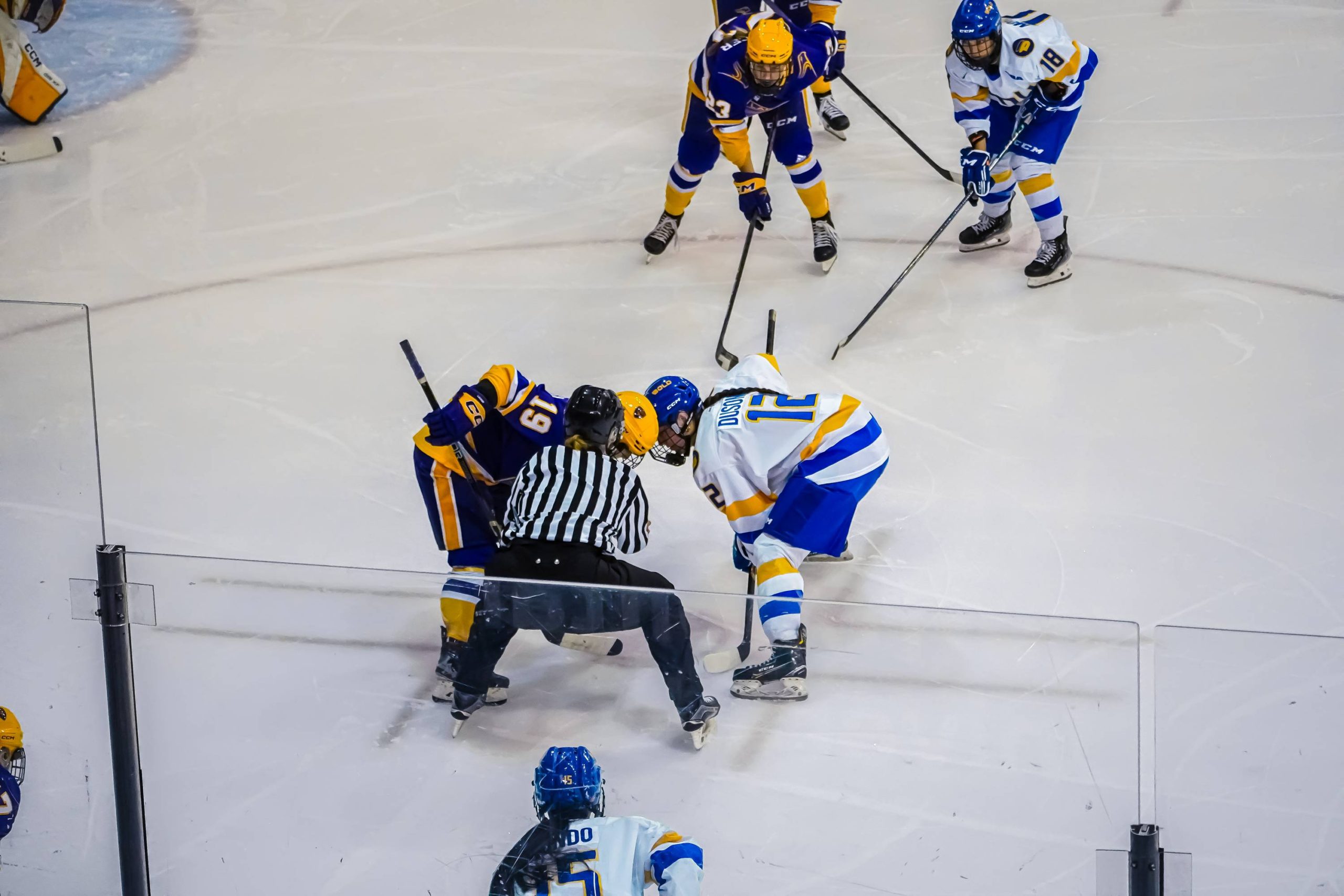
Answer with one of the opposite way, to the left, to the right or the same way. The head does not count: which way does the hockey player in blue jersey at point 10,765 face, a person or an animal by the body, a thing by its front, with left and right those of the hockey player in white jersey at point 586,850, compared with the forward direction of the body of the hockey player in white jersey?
to the right

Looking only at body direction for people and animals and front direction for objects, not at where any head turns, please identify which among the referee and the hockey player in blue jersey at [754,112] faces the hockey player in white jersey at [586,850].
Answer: the hockey player in blue jersey

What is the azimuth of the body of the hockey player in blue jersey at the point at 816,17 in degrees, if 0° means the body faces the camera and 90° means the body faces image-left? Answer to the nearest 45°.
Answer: approximately 315°

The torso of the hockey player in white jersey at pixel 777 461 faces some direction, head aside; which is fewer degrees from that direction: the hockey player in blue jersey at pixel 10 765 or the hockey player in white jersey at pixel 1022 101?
the hockey player in blue jersey

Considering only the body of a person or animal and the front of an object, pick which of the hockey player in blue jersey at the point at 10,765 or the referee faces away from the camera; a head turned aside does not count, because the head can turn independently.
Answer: the referee

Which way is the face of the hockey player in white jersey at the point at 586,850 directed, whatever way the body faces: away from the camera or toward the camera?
away from the camera

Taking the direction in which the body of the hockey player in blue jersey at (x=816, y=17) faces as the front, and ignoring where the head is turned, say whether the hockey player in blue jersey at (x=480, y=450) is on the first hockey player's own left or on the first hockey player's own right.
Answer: on the first hockey player's own right

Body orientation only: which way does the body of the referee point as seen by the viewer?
away from the camera

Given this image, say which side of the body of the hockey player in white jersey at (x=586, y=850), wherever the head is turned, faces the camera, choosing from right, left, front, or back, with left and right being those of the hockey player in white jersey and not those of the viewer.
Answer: back

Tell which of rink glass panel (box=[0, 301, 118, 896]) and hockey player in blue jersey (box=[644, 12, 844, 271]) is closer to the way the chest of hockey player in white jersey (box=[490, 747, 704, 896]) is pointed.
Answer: the hockey player in blue jersey
